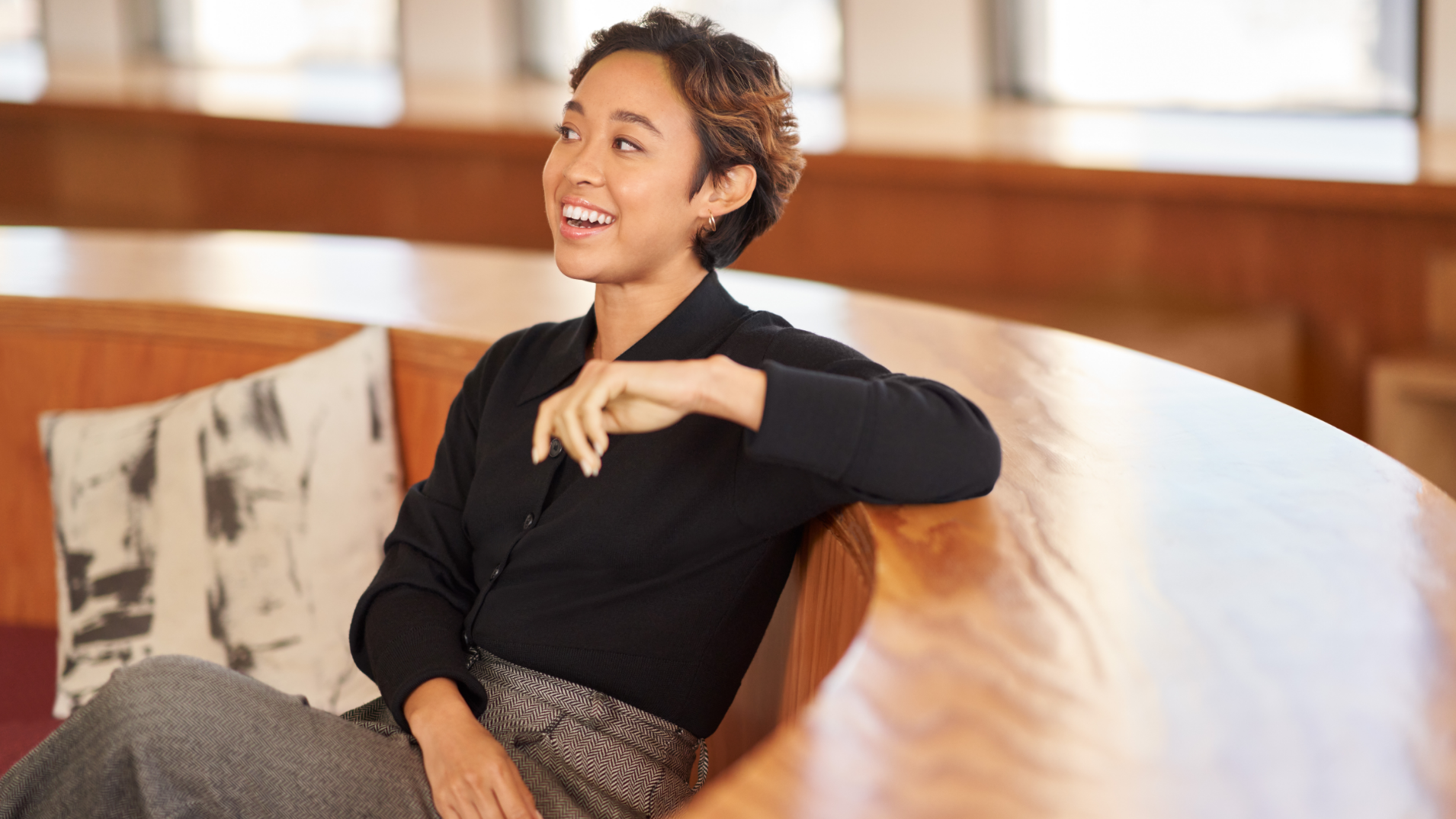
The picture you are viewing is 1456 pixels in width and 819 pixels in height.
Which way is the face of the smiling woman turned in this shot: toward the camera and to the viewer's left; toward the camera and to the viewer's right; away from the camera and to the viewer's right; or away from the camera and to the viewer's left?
toward the camera and to the viewer's left

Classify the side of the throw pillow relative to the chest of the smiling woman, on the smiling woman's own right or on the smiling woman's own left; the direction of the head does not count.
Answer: on the smiling woman's own right

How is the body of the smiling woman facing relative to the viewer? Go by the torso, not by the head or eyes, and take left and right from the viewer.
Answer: facing the viewer and to the left of the viewer
